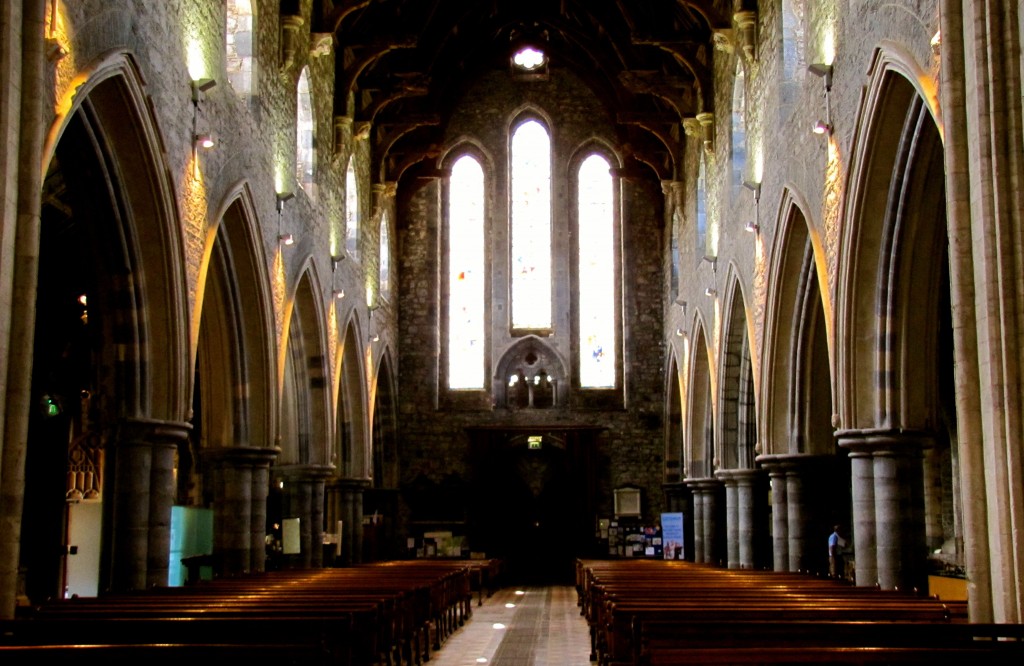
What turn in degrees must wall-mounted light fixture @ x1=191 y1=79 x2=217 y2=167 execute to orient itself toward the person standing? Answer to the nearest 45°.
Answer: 0° — it already faces them

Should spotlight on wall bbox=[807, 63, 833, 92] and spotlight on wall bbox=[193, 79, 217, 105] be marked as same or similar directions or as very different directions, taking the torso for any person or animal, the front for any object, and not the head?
very different directions

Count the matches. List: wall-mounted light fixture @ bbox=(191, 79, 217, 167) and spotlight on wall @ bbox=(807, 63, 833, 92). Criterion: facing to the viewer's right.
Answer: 1

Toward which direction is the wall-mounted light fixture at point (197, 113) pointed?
to the viewer's right

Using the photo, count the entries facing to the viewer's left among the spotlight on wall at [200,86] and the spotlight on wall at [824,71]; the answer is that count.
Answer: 1

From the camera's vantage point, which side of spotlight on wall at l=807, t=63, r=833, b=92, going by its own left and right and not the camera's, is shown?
left
